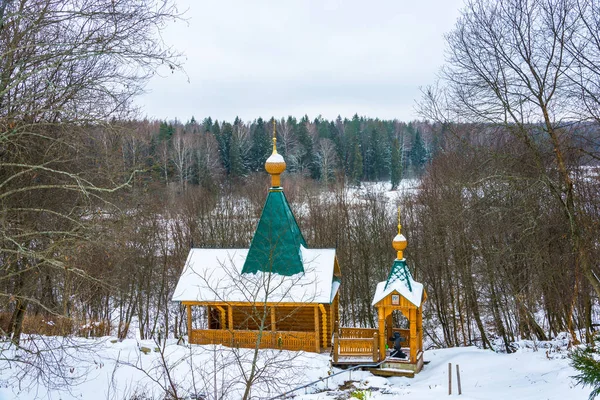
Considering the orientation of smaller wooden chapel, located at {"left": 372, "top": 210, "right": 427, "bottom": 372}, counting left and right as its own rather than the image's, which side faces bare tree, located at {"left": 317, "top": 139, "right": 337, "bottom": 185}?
back

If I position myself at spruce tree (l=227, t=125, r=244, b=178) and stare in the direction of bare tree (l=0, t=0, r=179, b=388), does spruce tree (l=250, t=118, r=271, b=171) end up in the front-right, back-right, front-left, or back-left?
back-left

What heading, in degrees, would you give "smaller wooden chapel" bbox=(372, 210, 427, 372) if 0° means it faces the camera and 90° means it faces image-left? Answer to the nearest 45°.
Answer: approximately 0°

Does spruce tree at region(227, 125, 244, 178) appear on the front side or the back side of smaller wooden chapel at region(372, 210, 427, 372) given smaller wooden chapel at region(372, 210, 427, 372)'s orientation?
on the back side

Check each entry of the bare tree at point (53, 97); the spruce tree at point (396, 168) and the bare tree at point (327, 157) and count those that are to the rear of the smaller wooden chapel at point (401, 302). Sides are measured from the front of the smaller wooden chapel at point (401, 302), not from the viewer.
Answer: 2

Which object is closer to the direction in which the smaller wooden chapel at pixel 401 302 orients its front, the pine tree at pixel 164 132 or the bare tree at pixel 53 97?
the bare tree

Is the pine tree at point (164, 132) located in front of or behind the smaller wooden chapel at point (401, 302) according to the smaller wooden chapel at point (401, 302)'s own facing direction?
behind

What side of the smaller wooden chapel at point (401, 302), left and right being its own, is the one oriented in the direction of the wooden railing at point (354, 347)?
right

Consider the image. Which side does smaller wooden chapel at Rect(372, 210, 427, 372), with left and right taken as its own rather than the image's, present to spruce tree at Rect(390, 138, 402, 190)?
back

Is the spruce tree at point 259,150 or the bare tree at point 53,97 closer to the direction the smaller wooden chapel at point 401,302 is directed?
the bare tree
